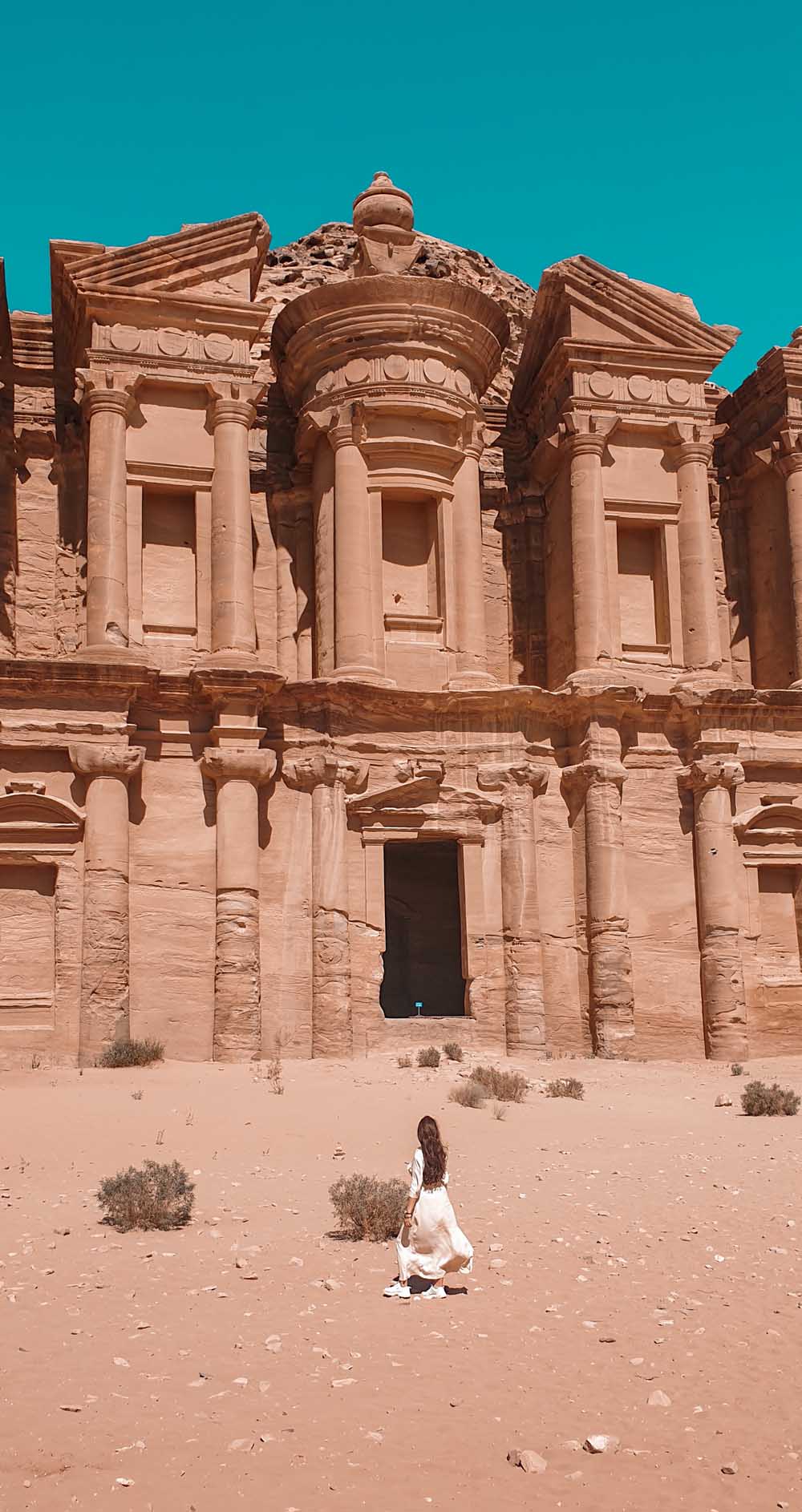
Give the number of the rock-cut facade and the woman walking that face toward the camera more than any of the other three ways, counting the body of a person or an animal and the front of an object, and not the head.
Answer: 1

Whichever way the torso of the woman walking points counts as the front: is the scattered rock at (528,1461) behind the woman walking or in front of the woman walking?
behind

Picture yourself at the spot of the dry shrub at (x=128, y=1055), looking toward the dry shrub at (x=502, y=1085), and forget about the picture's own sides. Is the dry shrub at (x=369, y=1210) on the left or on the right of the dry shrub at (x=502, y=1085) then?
right

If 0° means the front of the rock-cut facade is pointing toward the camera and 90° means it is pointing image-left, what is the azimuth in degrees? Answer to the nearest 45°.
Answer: approximately 0°

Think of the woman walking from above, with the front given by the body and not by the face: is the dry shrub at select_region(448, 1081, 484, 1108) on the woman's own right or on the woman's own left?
on the woman's own right

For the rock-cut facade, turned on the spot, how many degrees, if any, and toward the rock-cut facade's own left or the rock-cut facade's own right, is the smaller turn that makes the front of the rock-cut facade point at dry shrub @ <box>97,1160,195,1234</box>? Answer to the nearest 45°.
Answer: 0° — it already faces it

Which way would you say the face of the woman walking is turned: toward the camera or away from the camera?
away from the camera

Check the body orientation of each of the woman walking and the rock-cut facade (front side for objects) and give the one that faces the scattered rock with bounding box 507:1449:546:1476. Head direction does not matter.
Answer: the rock-cut facade

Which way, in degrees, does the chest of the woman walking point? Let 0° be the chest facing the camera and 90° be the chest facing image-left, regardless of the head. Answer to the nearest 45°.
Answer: approximately 135°

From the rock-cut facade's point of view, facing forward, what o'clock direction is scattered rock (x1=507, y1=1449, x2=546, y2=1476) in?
The scattered rock is roughly at 12 o'clock from the rock-cut facade.

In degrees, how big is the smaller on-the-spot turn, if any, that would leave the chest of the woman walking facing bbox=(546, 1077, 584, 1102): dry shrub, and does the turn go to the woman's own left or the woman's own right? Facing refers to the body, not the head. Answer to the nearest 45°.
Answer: approximately 45° to the woman's own right

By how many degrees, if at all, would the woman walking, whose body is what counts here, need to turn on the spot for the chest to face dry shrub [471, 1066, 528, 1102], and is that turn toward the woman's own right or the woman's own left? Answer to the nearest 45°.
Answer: approximately 45° to the woman's own right
